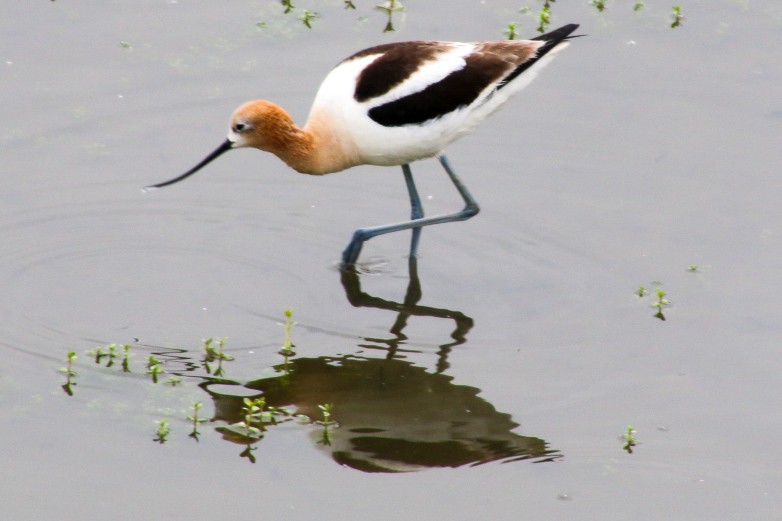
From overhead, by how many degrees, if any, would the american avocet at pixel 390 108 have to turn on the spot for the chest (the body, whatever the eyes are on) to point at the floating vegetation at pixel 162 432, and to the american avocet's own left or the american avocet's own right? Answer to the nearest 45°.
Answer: approximately 45° to the american avocet's own left

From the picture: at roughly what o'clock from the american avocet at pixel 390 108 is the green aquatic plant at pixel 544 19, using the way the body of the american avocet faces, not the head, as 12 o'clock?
The green aquatic plant is roughly at 4 o'clock from the american avocet.

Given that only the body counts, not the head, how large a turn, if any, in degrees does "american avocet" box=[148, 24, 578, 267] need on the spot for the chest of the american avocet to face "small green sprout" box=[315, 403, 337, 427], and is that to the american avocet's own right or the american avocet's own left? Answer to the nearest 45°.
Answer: approximately 90° to the american avocet's own left

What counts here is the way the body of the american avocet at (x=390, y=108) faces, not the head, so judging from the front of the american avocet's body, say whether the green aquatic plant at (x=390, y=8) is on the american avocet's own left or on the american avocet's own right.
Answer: on the american avocet's own right

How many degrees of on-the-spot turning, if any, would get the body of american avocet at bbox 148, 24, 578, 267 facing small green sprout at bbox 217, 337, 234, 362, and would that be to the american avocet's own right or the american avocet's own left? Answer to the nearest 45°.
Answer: approximately 45° to the american avocet's own left

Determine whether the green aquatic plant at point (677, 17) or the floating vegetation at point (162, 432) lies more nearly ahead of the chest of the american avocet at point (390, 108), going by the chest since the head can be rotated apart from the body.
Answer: the floating vegetation

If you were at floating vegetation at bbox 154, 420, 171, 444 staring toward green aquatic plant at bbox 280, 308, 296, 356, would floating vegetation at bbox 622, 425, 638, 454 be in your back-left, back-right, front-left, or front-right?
front-right

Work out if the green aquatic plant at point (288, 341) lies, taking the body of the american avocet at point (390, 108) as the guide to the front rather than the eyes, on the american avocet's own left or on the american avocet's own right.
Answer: on the american avocet's own left

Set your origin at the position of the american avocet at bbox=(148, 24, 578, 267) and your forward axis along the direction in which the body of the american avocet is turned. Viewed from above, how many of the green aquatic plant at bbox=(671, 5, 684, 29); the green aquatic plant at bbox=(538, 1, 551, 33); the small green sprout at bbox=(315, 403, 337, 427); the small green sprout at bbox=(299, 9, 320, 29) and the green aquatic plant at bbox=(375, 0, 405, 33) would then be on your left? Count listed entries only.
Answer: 1

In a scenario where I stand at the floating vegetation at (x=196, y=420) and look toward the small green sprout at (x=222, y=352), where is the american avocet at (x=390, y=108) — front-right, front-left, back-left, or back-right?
front-right

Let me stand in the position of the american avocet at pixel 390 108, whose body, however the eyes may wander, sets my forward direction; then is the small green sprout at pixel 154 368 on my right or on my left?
on my left

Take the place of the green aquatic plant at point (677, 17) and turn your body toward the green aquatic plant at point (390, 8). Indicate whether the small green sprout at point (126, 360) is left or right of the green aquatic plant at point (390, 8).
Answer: left

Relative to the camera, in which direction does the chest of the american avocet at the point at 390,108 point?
to the viewer's left

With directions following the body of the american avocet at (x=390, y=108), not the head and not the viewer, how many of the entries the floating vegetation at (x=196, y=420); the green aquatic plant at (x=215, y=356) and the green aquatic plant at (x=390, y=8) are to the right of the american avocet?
1

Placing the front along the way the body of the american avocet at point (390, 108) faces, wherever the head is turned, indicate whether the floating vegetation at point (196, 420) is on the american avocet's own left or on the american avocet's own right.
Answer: on the american avocet's own left

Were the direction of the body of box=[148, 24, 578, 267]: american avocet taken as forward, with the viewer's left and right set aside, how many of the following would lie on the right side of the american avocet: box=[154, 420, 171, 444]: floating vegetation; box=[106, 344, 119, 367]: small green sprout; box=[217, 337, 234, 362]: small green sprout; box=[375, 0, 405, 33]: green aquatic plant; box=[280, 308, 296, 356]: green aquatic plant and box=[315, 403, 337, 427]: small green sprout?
1

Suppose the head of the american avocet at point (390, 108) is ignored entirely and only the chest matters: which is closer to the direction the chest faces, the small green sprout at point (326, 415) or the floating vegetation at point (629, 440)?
the small green sprout

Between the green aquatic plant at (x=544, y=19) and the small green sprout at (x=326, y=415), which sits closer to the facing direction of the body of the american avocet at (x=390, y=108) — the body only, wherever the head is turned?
the small green sprout
